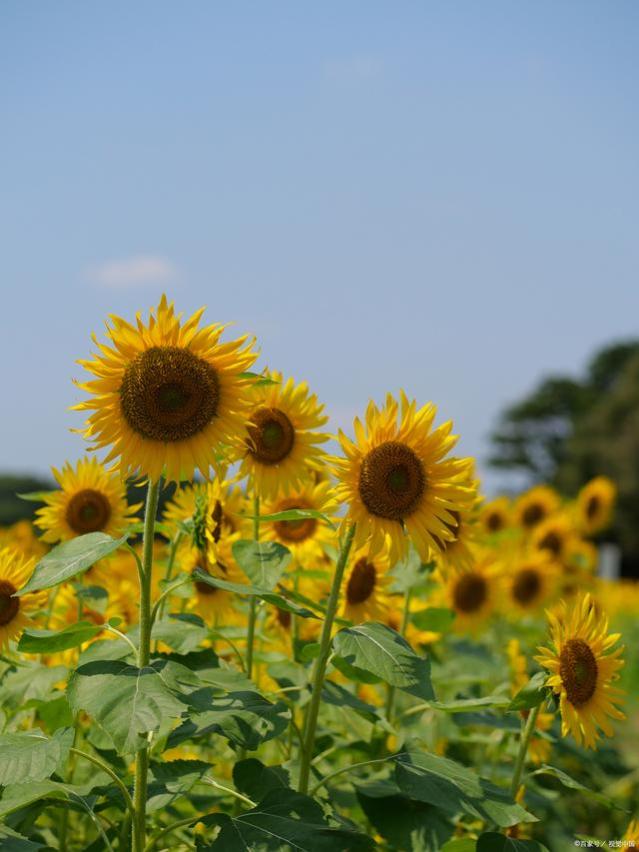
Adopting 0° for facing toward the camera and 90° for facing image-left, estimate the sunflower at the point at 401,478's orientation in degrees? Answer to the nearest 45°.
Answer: approximately 45°

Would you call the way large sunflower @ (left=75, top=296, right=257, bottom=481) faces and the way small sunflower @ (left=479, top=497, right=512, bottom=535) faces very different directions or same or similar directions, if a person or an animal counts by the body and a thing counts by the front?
same or similar directions

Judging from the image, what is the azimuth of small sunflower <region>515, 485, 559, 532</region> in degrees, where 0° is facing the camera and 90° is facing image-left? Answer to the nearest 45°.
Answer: approximately 0°

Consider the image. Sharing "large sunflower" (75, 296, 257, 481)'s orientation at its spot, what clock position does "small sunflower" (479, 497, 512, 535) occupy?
The small sunflower is roughly at 7 o'clock from the large sunflower.

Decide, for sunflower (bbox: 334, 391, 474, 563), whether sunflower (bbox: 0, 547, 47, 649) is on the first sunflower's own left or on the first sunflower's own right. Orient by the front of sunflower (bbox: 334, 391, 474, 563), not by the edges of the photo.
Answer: on the first sunflower's own right

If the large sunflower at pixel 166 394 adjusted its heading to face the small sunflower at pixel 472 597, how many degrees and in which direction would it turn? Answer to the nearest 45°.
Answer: approximately 135° to its left

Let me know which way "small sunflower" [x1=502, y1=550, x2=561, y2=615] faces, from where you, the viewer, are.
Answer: facing the viewer

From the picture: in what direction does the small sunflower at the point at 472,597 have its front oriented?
toward the camera

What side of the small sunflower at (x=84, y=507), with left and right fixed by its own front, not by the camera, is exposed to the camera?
front

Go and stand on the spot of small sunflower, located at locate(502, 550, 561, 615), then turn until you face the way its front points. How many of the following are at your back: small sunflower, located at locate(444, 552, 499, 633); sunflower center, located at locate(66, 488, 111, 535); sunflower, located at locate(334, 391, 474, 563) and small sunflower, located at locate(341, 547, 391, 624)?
0

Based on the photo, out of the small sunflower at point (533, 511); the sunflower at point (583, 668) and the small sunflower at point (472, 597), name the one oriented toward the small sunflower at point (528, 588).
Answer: the small sunflower at point (533, 511)

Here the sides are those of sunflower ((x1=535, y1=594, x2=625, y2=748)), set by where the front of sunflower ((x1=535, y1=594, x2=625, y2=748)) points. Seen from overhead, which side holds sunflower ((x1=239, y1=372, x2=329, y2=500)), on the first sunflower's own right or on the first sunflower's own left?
on the first sunflower's own right

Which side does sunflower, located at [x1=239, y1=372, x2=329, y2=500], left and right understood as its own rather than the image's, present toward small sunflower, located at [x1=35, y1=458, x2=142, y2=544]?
right

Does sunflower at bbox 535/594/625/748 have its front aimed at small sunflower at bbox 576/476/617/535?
no

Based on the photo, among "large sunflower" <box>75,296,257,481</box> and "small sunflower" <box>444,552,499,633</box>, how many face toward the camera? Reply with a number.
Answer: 2
